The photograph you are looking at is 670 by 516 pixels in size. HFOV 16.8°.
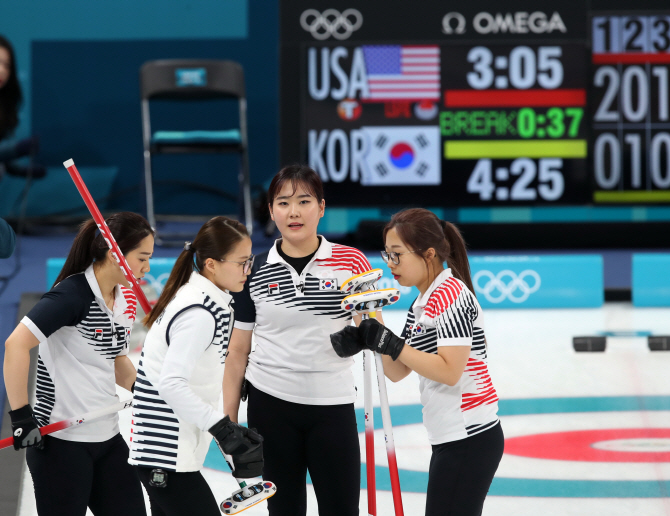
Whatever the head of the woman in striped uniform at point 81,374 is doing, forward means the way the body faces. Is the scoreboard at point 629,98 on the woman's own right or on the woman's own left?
on the woman's own left

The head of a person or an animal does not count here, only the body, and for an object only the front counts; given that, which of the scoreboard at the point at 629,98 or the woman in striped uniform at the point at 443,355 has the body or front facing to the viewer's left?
the woman in striped uniform

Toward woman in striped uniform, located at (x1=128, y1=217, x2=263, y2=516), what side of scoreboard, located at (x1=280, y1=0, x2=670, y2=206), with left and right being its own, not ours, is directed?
front

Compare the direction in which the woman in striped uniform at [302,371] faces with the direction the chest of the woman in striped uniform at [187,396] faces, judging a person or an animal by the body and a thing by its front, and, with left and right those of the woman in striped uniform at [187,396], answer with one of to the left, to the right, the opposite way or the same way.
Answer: to the right

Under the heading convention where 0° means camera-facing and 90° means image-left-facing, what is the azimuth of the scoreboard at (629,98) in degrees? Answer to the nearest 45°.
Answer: approximately 0°

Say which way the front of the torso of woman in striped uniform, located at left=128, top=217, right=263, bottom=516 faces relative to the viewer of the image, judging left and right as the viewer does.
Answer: facing to the right of the viewer

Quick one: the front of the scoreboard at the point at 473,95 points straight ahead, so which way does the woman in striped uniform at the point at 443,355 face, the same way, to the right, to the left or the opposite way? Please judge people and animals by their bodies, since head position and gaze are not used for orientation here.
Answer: to the right

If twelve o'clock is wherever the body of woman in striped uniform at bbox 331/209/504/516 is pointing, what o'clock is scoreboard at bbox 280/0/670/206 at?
The scoreboard is roughly at 3 o'clock from the woman in striped uniform.

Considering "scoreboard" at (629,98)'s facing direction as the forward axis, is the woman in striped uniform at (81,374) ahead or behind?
ahead

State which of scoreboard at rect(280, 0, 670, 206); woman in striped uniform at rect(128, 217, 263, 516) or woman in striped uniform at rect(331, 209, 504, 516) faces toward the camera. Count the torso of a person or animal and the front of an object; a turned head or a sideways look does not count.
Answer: the scoreboard

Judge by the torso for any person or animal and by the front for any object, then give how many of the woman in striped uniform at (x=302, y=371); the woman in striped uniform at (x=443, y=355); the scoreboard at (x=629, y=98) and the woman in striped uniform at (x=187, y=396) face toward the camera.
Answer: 2

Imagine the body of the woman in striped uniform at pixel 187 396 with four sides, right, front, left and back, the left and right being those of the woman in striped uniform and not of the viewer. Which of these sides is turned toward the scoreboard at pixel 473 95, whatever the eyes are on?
left
